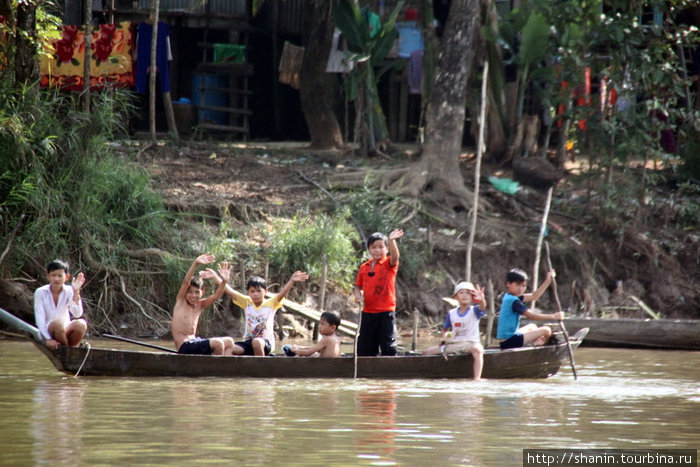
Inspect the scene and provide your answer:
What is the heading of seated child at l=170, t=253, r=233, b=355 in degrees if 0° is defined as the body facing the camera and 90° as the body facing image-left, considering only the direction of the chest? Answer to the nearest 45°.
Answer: approximately 315°

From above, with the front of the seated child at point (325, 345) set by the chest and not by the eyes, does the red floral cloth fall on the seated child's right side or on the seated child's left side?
on the seated child's right side

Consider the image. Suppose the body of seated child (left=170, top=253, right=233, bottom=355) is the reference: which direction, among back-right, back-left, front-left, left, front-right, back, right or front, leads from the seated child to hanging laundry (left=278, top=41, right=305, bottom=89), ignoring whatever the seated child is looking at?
back-left

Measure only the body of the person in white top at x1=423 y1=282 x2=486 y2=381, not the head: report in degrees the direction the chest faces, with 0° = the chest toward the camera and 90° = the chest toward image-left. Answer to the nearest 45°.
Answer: approximately 0°

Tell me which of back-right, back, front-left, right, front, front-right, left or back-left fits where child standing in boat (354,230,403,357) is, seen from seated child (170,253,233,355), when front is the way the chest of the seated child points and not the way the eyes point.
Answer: front-left

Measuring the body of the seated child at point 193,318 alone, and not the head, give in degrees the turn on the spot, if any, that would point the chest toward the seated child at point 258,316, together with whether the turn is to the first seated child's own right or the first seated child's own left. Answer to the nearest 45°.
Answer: approximately 45° to the first seated child's own left

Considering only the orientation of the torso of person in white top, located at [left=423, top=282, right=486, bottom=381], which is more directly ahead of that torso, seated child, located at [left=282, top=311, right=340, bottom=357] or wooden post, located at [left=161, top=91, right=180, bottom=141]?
the seated child

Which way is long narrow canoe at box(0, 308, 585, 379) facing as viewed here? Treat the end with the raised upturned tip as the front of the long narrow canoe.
to the viewer's left

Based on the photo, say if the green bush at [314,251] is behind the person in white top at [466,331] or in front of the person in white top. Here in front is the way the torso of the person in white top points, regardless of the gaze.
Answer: behind
